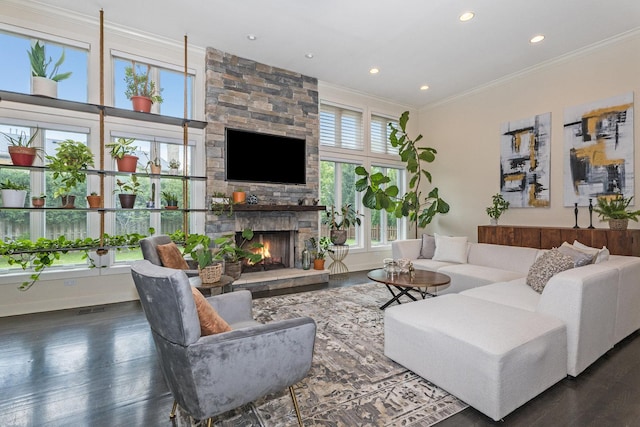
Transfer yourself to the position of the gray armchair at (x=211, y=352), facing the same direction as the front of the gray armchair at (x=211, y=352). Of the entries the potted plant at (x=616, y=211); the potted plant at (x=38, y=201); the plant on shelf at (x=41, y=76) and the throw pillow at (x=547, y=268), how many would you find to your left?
2

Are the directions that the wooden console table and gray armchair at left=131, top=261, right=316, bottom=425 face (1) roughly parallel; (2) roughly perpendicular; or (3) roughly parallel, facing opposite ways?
roughly parallel, facing opposite ways

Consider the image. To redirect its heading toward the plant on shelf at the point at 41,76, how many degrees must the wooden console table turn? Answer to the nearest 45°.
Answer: approximately 45° to its right

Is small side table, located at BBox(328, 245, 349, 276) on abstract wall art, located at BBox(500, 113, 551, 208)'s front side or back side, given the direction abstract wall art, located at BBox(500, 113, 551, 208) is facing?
on the front side

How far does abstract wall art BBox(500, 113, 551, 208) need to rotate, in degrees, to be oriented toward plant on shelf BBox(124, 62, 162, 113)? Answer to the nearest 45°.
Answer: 0° — it already faces it

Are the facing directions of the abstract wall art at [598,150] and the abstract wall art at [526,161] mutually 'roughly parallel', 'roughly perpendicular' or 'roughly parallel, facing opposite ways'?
roughly parallel

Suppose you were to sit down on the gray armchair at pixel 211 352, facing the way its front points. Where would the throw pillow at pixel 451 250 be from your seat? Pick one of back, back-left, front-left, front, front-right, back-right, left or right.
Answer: front

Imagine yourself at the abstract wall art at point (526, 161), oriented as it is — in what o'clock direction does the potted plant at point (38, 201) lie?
The potted plant is roughly at 12 o'clock from the abstract wall art.

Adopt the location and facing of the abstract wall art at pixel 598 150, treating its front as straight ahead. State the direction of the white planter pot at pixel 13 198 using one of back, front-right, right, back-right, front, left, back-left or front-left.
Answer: front

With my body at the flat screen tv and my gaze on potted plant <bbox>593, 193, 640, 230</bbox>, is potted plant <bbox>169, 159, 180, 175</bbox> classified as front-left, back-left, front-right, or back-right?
back-right

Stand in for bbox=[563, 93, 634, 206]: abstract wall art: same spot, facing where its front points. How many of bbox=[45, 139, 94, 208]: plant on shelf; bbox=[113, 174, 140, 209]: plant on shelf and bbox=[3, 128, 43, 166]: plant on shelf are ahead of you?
3

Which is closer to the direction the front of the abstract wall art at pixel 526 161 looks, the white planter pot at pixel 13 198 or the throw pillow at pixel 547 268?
the white planter pot

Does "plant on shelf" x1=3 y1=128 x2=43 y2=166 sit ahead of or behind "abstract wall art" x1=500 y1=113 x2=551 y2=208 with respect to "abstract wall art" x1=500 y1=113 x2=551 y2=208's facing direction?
ahead

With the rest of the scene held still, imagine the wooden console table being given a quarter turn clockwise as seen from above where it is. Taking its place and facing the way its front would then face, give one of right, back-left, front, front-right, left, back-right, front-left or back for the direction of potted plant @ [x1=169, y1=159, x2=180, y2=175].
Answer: front-left

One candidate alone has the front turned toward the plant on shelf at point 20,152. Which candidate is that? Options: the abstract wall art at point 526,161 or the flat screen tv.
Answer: the abstract wall art

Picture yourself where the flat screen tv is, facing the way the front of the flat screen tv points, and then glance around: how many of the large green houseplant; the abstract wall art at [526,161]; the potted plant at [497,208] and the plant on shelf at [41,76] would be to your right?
1

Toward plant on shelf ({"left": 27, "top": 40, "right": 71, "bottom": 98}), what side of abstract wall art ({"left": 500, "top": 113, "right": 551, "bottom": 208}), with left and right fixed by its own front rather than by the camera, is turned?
front

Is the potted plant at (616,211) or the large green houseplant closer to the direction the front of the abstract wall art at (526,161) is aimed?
the large green houseplant
